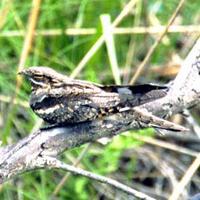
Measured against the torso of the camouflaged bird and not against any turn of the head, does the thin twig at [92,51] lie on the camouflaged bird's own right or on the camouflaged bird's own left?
on the camouflaged bird's own right

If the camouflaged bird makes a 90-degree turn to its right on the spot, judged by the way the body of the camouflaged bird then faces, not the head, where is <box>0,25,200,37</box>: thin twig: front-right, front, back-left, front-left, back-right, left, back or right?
front

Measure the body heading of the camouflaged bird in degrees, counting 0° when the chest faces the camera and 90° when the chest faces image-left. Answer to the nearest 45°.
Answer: approximately 90°
